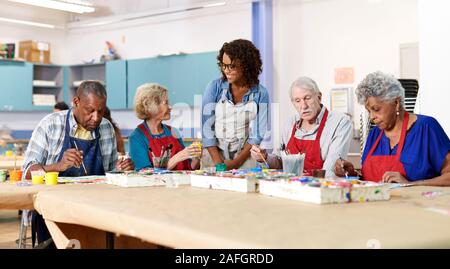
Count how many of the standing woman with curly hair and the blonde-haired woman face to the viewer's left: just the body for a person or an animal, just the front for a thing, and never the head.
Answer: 0

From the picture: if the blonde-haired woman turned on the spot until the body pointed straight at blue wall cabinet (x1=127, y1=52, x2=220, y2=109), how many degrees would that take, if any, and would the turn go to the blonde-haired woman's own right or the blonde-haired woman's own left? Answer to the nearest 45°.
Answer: approximately 135° to the blonde-haired woman's own left

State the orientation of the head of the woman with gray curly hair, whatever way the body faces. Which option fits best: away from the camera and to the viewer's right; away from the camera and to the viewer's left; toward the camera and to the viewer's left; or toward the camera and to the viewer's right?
toward the camera and to the viewer's left

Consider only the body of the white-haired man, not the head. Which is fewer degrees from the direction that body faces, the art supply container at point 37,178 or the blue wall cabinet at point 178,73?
the art supply container

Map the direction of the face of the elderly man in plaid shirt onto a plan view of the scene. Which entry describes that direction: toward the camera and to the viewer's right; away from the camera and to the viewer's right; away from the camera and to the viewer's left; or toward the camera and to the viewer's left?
toward the camera and to the viewer's right

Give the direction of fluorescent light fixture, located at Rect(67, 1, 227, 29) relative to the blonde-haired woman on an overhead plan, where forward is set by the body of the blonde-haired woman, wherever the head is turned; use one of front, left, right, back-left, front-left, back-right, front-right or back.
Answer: back-left

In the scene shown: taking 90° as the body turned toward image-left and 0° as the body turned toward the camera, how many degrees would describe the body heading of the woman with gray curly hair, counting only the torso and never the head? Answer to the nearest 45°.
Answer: approximately 45°

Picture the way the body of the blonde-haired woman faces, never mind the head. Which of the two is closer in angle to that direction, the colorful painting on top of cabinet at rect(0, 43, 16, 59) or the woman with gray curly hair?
the woman with gray curly hair

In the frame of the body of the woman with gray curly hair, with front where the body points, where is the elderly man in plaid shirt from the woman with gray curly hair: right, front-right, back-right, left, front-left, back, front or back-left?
front-right

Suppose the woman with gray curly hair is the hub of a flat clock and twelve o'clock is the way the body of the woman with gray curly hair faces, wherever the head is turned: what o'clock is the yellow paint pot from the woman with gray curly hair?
The yellow paint pot is roughly at 1 o'clock from the woman with gray curly hair.

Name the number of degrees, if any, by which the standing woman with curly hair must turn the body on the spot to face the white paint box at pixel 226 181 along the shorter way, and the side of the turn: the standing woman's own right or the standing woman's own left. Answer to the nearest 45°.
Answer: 0° — they already face it
